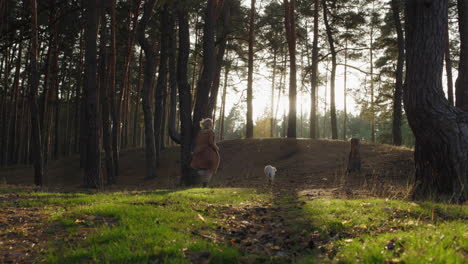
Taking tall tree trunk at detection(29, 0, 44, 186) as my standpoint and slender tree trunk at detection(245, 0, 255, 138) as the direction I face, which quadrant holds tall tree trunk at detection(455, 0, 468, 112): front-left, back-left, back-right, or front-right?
front-right

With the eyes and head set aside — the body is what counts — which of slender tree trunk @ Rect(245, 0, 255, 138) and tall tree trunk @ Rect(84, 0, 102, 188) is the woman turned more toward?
the slender tree trunk

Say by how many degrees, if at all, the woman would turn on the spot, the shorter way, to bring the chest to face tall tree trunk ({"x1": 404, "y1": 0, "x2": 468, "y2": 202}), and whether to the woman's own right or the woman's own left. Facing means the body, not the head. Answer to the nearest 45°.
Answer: approximately 135° to the woman's own right

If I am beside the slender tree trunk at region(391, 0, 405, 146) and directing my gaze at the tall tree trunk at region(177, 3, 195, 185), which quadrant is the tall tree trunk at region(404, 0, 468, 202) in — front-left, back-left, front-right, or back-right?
front-left

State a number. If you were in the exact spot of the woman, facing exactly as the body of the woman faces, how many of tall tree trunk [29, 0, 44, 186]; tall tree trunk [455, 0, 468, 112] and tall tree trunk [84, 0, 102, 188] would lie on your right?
1

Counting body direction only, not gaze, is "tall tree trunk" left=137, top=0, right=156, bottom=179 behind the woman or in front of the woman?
in front

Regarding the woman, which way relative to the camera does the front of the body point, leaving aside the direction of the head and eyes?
away from the camera

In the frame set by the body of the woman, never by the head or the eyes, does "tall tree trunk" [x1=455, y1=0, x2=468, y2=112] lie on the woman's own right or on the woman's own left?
on the woman's own right

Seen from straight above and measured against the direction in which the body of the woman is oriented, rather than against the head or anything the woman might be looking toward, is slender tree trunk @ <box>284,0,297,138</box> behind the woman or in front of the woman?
in front
